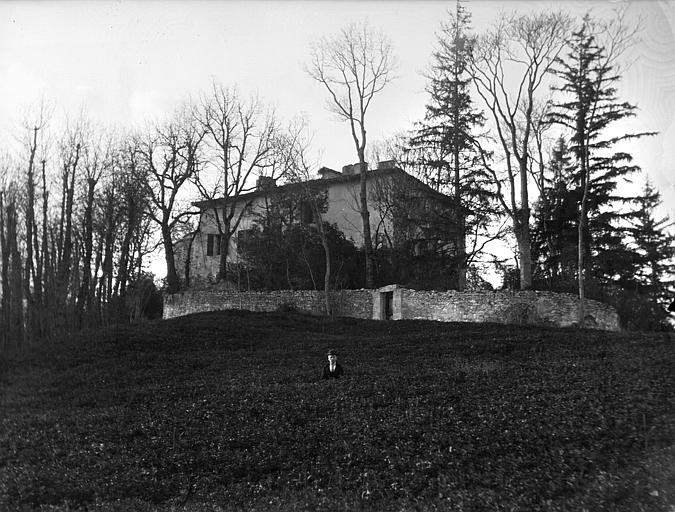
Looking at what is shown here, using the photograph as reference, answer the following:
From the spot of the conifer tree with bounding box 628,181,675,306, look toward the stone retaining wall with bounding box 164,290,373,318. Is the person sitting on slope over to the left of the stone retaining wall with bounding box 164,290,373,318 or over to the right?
left

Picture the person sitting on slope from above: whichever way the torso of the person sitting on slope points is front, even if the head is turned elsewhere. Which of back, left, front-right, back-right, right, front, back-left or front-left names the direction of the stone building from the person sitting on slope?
back

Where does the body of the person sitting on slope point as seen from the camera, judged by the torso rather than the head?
toward the camera

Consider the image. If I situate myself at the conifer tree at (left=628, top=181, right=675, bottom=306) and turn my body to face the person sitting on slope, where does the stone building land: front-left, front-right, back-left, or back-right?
front-right

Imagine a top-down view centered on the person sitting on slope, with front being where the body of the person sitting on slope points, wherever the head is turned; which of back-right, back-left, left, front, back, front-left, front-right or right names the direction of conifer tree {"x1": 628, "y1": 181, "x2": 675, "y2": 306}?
back-left

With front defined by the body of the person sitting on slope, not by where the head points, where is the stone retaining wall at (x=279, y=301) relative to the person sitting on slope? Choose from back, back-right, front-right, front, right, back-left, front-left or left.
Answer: back

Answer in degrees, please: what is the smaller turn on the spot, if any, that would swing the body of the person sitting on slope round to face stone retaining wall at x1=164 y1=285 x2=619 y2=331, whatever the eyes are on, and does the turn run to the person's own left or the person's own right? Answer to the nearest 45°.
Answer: approximately 180°

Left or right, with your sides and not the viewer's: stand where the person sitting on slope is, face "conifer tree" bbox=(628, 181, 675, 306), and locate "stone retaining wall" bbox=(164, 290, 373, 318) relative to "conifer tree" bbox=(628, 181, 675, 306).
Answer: left
